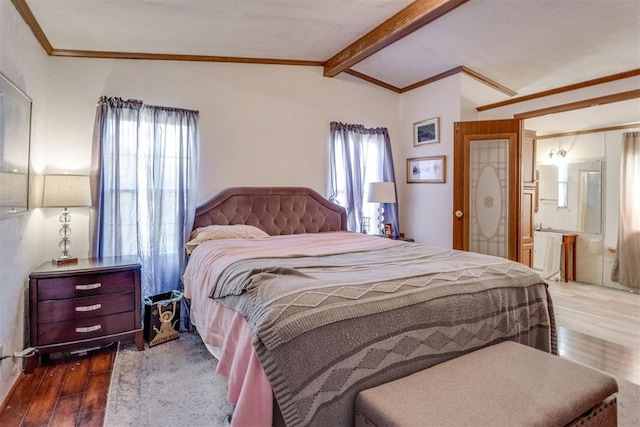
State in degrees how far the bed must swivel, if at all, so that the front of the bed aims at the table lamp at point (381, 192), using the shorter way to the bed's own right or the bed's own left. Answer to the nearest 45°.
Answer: approximately 135° to the bed's own left

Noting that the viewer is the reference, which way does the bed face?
facing the viewer and to the right of the viewer

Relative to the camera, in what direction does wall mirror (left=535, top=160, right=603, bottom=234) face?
facing the viewer and to the left of the viewer

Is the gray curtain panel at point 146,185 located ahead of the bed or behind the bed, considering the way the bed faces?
behind

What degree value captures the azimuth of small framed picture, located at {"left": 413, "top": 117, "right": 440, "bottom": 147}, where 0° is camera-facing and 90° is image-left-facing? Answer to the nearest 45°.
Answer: approximately 45°

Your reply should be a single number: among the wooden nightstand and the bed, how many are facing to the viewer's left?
0

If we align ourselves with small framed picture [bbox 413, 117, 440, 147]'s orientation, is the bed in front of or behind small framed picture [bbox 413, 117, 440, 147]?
in front

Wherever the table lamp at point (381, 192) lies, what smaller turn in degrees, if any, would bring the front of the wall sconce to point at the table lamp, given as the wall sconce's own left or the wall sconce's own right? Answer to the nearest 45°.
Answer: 0° — it already faces it

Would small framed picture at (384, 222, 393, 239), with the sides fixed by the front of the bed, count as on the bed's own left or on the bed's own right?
on the bed's own left

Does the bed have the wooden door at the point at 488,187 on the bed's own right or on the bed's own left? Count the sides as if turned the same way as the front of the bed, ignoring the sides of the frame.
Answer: on the bed's own left

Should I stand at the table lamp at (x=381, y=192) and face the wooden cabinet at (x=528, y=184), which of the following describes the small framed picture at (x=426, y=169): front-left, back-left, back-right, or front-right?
front-left

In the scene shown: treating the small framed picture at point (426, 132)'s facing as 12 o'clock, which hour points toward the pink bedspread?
The pink bedspread is roughly at 11 o'clock from the small framed picture.
